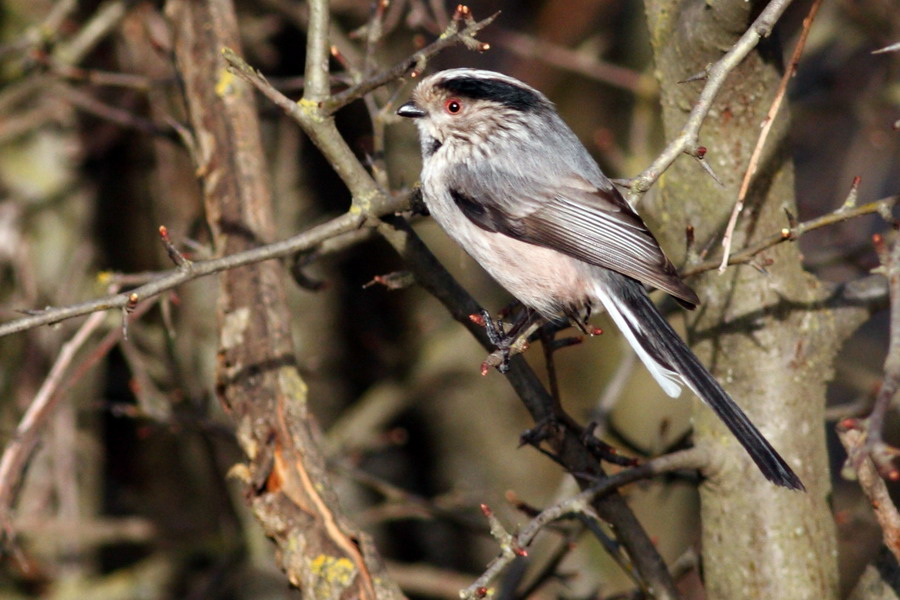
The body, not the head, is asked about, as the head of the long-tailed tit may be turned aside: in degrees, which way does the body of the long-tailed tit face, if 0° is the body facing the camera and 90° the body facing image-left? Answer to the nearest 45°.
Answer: approximately 90°

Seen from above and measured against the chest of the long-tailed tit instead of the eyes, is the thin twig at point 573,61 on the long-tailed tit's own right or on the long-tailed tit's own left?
on the long-tailed tit's own right
